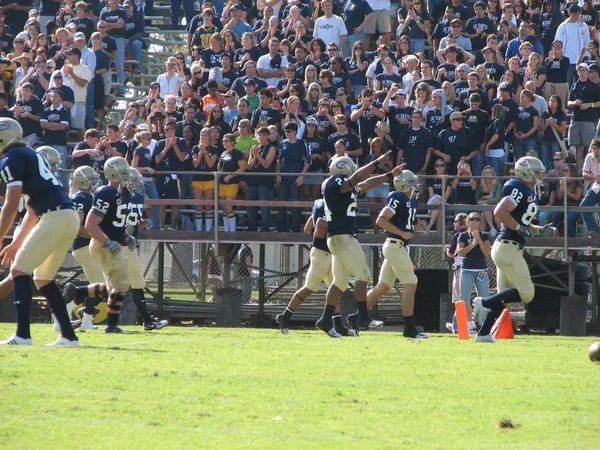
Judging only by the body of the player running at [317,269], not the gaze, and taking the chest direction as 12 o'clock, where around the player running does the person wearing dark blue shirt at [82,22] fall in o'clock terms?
The person wearing dark blue shirt is roughly at 8 o'clock from the player running.

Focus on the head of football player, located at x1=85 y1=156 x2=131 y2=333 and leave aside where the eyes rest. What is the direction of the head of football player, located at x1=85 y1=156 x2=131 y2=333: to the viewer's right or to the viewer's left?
to the viewer's right

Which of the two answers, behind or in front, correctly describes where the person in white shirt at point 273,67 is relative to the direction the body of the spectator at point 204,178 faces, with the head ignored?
behind

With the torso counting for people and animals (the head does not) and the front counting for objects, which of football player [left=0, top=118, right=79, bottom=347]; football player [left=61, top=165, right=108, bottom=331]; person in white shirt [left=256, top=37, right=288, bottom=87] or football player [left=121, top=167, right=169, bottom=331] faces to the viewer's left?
football player [left=0, top=118, right=79, bottom=347]

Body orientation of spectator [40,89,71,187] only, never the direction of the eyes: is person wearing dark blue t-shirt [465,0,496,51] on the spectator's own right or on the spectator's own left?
on the spectator's own left

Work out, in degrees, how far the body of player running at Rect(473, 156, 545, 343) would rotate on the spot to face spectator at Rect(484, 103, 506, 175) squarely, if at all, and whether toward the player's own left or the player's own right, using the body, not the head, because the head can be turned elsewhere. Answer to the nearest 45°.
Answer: approximately 90° to the player's own left
